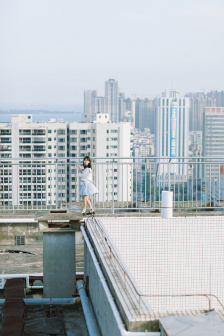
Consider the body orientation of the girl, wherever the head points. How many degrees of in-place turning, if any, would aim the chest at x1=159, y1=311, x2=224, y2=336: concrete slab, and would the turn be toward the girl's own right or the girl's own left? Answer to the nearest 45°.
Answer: approximately 45° to the girl's own left

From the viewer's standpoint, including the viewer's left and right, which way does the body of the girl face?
facing the viewer and to the left of the viewer

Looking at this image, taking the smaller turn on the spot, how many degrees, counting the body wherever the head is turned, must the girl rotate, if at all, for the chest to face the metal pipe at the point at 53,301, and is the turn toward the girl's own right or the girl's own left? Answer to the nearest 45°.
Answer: approximately 45° to the girl's own left

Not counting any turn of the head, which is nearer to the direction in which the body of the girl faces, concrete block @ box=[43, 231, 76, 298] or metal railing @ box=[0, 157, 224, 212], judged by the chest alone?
the concrete block

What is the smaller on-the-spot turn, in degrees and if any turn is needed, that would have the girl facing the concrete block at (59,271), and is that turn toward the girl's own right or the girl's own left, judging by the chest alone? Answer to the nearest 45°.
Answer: approximately 45° to the girl's own left

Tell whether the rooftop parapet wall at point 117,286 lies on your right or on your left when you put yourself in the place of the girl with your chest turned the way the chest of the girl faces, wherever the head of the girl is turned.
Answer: on your left

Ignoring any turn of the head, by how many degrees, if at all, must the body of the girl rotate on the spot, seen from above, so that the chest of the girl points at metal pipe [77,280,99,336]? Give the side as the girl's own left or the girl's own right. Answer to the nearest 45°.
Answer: approximately 45° to the girl's own left
